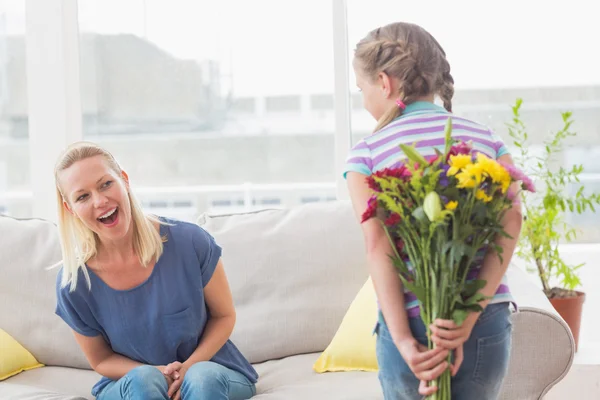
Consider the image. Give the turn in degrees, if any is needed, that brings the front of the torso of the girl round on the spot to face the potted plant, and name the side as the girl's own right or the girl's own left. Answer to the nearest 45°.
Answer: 0° — they already face it

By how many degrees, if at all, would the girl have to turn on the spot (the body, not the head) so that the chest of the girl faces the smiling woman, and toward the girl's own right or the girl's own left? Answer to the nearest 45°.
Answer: approximately 45° to the girl's own left

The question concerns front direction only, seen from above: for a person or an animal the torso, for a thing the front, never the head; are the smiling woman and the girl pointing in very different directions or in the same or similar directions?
very different directions

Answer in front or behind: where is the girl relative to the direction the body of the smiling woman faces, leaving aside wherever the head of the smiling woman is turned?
in front

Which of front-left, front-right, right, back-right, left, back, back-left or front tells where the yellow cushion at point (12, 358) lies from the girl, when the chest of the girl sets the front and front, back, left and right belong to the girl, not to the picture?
front-left

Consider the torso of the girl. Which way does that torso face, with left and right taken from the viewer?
facing away from the viewer

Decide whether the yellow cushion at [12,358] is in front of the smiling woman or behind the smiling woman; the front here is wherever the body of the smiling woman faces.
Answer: behind

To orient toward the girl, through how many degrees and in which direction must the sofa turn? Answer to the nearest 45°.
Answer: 0° — it already faces them

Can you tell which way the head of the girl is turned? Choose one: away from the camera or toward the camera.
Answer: away from the camera
